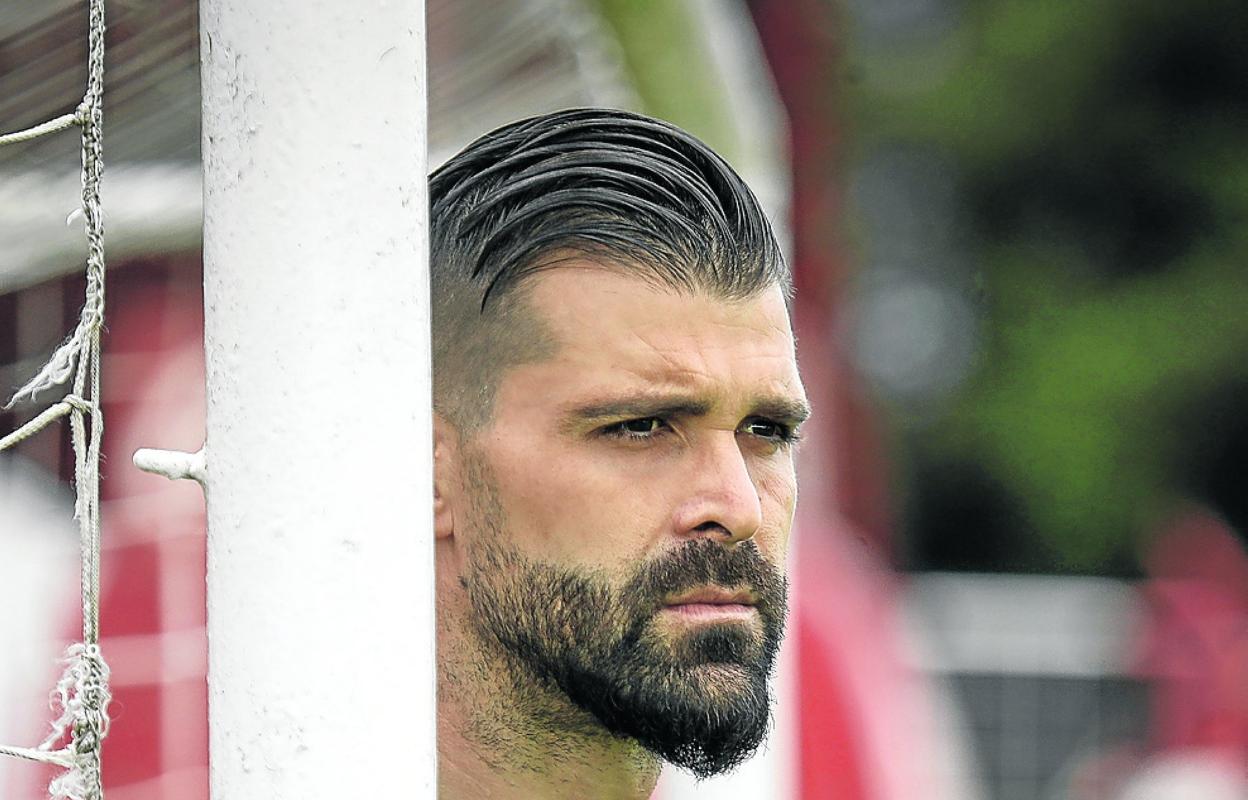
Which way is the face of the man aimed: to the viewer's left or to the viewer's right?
to the viewer's right
